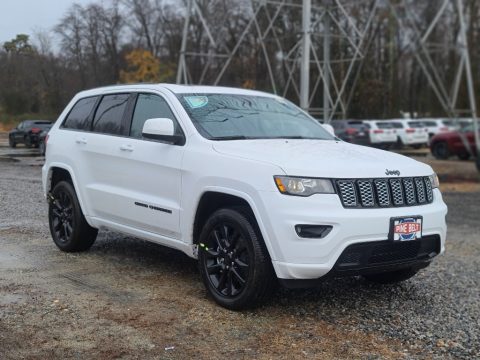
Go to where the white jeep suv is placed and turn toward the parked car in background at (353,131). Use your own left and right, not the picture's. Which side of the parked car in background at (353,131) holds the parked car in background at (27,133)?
left

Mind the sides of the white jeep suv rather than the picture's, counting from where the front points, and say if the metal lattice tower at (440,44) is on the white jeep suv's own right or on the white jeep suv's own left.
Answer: on the white jeep suv's own left

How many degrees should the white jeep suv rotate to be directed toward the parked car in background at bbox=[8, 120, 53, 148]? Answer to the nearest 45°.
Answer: approximately 180°

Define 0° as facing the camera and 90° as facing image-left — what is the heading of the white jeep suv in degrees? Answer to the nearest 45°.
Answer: approximately 315°

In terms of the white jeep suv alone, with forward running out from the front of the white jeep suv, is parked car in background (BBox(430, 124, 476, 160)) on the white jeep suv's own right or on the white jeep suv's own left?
on the white jeep suv's own left

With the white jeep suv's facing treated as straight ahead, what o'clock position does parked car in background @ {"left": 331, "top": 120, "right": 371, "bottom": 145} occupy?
The parked car in background is roughly at 8 o'clock from the white jeep suv.

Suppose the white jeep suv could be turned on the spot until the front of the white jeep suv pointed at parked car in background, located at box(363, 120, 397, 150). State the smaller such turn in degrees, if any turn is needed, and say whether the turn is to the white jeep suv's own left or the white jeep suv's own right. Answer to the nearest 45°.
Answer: approximately 135° to the white jeep suv's own left

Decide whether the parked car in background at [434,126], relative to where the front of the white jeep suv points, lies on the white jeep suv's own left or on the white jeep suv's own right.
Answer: on the white jeep suv's own left

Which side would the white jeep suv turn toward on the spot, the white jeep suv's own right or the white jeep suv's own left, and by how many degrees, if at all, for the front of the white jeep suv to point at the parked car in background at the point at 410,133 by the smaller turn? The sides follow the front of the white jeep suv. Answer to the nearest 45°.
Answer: approximately 135° to the white jeep suv's own left
